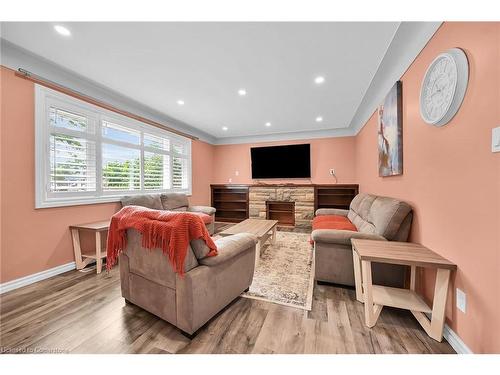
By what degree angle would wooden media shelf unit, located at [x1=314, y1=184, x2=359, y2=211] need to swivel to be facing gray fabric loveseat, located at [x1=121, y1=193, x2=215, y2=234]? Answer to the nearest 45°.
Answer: approximately 45° to its right

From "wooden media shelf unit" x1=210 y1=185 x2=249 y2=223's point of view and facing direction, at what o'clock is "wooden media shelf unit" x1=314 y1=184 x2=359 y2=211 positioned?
"wooden media shelf unit" x1=314 y1=184 x2=359 y2=211 is roughly at 10 o'clock from "wooden media shelf unit" x1=210 y1=185 x2=249 y2=223.

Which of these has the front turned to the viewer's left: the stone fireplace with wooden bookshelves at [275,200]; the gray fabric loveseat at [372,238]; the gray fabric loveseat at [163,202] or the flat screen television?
the gray fabric loveseat at [372,238]

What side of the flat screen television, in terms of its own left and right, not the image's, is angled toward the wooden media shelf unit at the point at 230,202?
right

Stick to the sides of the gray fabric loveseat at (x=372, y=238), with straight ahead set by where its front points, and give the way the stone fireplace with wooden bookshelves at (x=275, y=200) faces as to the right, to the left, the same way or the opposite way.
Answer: to the left

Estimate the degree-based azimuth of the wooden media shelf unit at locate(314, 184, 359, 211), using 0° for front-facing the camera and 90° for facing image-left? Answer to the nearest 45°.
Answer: approximately 0°

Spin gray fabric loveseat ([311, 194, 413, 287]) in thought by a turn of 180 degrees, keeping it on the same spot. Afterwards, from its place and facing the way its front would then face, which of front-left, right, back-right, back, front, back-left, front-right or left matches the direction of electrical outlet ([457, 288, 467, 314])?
front-right

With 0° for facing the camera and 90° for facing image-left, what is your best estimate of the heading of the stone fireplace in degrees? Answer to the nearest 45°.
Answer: approximately 0°

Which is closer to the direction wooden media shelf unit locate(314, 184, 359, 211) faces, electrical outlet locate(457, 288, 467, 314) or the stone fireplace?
the electrical outlet

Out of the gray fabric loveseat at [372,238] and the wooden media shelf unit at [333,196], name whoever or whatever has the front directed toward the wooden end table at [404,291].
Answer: the wooden media shelf unit
